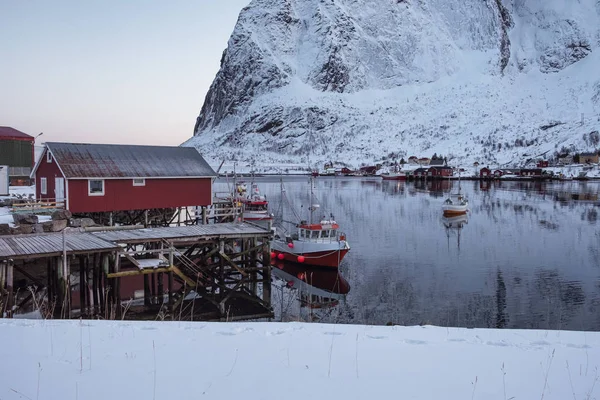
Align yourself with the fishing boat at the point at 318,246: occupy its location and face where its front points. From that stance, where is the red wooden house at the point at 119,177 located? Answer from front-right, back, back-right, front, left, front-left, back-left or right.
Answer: back-right

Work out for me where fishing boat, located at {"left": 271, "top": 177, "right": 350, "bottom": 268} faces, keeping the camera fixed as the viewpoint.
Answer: facing the viewer and to the right of the viewer

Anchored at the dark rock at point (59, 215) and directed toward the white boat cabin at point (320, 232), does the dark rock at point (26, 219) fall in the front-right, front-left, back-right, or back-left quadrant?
back-right

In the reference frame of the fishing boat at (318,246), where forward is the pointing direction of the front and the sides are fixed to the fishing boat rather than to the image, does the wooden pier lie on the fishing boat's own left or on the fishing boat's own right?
on the fishing boat's own right
